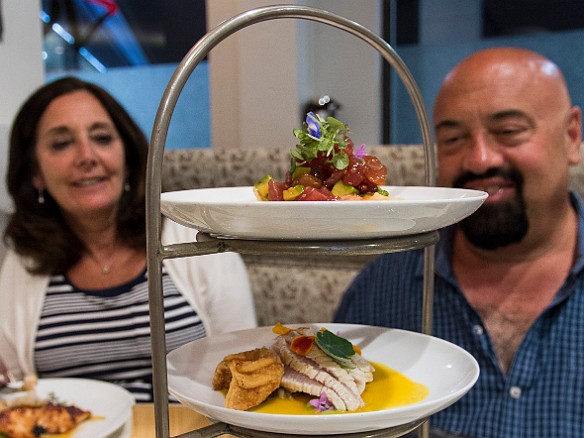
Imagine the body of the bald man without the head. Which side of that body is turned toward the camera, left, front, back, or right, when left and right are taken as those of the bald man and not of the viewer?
front

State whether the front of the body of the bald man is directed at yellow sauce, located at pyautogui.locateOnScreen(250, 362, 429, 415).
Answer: yes

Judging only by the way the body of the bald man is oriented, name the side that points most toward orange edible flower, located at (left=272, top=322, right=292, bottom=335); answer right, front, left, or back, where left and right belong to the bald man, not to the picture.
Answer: front

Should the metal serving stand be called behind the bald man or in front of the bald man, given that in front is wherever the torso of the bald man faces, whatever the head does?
in front

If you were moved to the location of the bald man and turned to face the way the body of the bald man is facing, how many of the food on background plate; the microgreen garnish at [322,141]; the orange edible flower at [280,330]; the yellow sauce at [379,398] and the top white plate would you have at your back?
0

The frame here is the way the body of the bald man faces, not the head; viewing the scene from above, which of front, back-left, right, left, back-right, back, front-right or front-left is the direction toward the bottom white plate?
front

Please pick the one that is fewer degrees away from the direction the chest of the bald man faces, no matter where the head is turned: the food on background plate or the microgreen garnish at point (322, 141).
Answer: the microgreen garnish

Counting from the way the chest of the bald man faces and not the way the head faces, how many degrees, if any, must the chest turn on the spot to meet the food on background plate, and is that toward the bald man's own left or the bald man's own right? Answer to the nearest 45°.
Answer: approximately 45° to the bald man's own right

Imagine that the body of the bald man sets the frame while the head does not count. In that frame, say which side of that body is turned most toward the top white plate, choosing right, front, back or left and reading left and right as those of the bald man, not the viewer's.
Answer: front

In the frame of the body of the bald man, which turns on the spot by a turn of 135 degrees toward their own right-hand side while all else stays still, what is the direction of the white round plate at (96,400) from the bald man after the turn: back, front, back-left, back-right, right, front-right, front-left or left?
left

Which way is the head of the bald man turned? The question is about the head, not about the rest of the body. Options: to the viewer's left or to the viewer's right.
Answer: to the viewer's left

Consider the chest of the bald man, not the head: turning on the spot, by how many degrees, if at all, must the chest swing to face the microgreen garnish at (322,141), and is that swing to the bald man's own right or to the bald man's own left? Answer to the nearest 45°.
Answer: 0° — they already face it

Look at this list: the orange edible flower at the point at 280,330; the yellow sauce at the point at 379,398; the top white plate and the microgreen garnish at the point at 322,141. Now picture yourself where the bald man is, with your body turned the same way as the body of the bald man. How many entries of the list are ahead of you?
4
